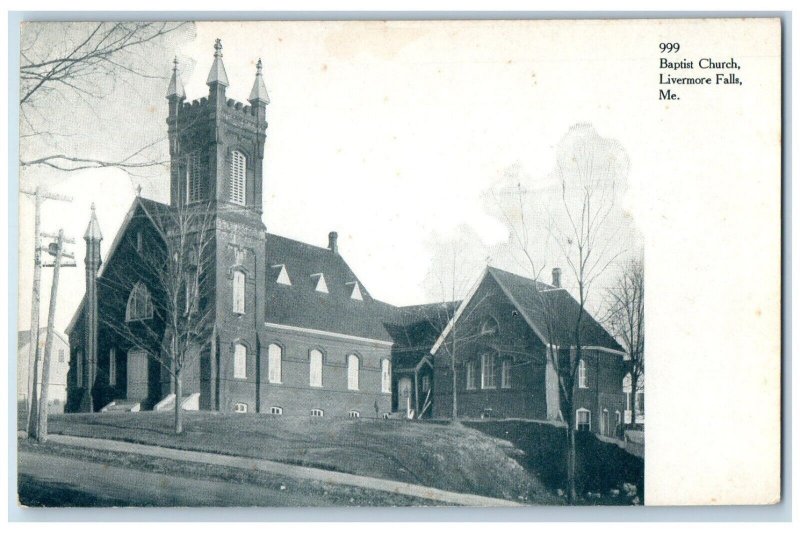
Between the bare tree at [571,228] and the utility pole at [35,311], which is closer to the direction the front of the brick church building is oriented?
the utility pole

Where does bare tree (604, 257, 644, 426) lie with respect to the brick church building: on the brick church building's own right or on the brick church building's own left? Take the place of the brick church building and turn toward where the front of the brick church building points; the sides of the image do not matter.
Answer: on the brick church building's own left

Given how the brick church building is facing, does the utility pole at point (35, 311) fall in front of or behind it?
in front

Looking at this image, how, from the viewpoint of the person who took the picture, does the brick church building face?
facing the viewer and to the left of the viewer
